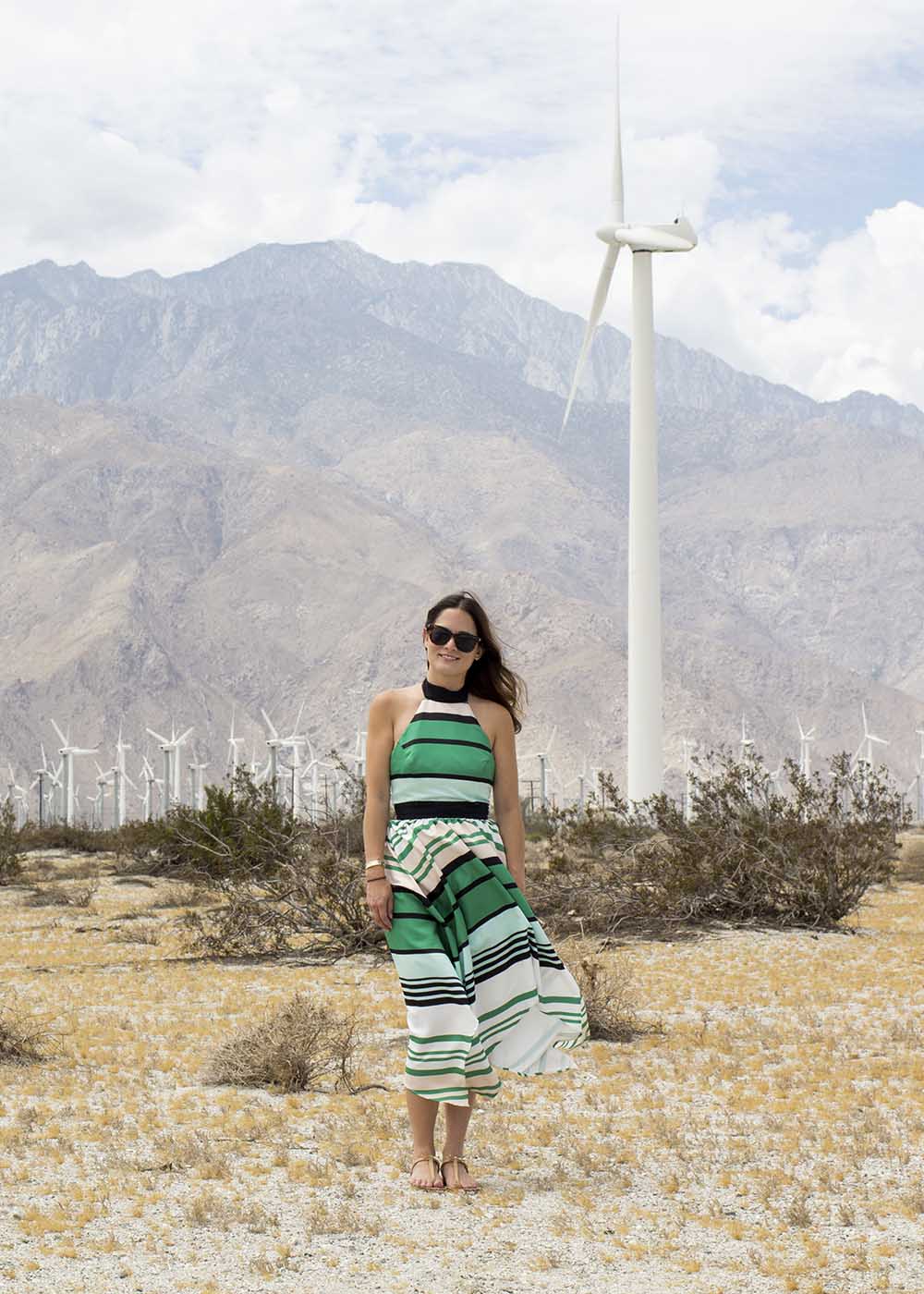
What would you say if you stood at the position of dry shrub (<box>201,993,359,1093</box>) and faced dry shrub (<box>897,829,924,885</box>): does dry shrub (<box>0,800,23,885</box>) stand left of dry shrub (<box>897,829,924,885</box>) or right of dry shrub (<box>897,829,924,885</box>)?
left

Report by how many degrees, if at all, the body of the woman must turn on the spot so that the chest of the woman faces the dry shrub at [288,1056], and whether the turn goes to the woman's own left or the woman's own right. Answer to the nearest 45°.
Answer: approximately 180°

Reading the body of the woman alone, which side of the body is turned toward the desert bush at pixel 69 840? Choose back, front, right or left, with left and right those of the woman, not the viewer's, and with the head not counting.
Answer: back

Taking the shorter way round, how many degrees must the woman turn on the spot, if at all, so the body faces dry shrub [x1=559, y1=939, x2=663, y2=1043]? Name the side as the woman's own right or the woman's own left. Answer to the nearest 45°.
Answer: approximately 180°

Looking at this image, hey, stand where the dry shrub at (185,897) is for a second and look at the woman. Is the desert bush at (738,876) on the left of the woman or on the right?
left

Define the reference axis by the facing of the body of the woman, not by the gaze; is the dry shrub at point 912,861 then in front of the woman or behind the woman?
behind

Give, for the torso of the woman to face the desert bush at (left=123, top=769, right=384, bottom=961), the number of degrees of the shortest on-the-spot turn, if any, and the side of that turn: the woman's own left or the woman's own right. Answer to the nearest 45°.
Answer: approximately 180°

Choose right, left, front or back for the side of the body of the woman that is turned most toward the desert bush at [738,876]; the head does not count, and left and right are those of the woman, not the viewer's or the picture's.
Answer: back

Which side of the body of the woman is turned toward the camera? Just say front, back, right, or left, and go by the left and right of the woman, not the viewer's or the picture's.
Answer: front

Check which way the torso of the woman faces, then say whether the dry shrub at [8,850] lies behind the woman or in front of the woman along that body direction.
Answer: behind
